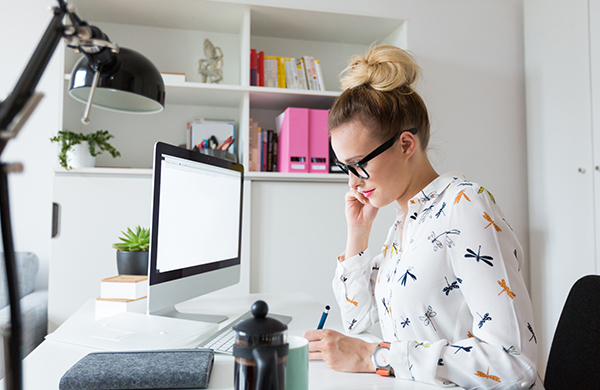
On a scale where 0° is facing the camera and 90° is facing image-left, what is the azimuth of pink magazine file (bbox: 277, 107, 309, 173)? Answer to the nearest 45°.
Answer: approximately 0°

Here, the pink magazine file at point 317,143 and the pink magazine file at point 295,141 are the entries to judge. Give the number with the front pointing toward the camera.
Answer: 2

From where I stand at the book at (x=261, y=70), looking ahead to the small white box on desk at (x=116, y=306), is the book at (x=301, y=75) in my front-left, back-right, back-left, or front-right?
back-left

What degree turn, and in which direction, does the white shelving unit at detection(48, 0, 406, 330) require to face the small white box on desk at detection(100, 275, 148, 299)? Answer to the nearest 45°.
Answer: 0° — it already faces it

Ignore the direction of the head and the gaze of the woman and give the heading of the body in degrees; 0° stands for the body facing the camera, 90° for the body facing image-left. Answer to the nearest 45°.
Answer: approximately 45°

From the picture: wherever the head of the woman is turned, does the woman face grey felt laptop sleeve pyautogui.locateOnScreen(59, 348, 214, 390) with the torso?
yes

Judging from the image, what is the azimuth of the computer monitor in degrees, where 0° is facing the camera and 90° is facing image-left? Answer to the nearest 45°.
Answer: approximately 315°

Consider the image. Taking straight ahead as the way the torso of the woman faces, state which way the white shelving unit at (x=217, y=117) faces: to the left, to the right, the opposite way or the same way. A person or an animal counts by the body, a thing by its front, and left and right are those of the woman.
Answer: to the left
